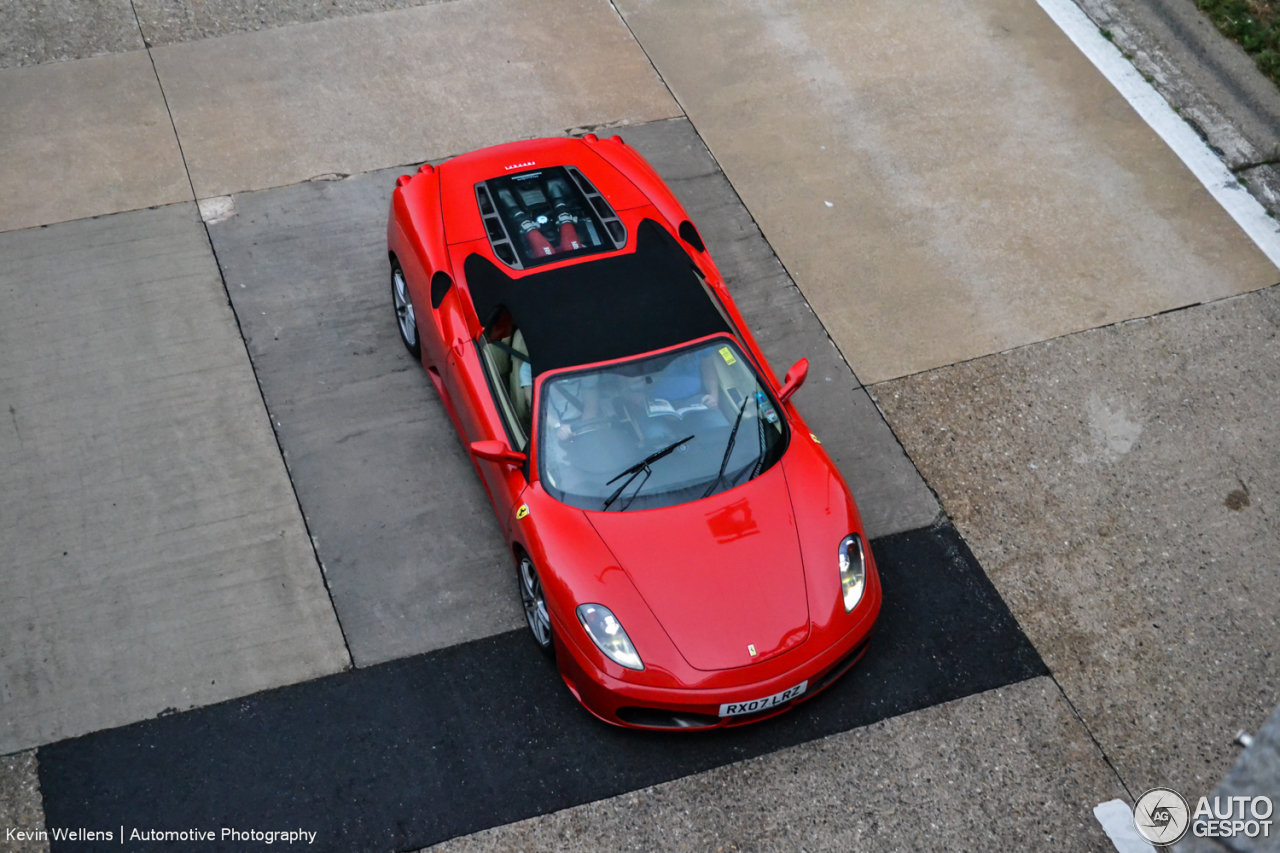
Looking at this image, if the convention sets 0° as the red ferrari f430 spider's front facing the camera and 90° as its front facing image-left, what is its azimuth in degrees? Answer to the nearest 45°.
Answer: approximately 315°
